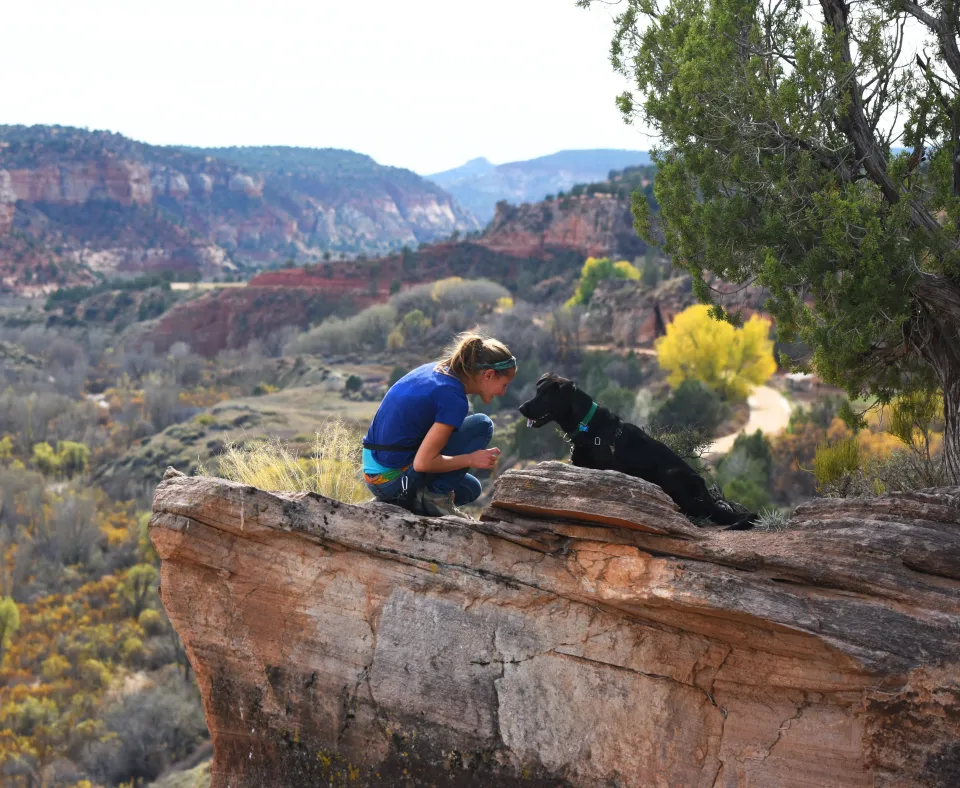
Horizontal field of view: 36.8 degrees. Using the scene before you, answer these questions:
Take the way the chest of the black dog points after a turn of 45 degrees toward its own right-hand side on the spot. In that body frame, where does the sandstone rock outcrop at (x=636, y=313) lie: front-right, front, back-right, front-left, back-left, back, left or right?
front-right

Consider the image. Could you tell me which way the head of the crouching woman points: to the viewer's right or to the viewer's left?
to the viewer's right

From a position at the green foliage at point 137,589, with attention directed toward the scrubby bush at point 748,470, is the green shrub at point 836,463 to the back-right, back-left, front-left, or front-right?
front-right

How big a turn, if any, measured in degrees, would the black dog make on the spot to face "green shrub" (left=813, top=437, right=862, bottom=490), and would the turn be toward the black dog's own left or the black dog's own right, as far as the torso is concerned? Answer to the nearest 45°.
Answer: approximately 135° to the black dog's own right

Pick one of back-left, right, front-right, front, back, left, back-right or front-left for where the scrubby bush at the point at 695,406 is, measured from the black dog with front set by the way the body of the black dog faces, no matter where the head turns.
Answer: right

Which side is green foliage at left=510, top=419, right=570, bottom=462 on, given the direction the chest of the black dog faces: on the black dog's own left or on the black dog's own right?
on the black dog's own right

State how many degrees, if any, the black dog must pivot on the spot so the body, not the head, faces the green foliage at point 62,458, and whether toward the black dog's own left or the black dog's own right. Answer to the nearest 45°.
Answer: approximately 45° to the black dog's own right

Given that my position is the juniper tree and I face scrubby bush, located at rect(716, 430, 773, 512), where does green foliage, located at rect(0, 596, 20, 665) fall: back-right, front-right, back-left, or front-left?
front-left

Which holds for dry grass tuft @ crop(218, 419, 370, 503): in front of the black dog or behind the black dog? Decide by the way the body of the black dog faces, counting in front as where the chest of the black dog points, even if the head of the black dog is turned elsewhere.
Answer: in front

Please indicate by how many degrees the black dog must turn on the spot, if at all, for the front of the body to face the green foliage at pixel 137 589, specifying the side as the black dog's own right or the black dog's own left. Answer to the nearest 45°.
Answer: approximately 45° to the black dog's own right

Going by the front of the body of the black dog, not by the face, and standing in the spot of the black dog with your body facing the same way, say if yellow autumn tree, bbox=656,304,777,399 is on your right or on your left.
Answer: on your right

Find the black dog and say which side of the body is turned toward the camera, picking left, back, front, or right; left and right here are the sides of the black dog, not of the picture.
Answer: left

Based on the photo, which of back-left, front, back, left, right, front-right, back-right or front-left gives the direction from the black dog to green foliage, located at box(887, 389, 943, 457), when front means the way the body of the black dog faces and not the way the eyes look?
back-right
